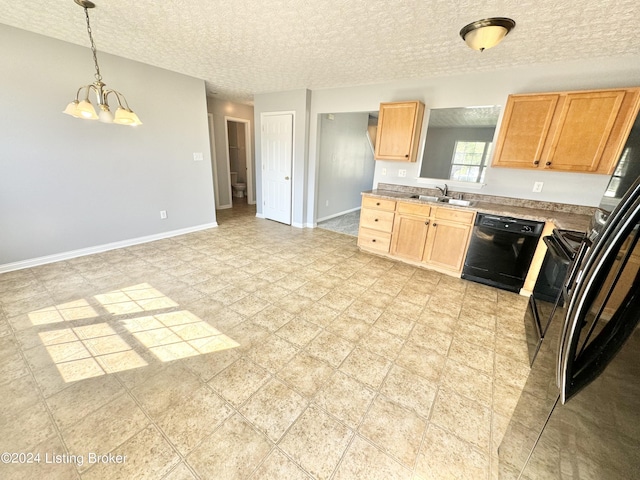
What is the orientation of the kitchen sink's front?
toward the camera

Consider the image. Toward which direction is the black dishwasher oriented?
toward the camera

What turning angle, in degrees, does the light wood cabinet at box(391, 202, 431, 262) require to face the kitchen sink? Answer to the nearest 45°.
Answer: approximately 90° to its left

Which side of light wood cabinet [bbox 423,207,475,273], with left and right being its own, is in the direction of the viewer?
front

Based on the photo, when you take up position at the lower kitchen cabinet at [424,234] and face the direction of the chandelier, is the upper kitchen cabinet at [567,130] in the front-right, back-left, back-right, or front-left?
back-left

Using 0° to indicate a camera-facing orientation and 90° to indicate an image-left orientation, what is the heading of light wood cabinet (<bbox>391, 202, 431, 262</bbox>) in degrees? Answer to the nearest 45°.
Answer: approximately 0°

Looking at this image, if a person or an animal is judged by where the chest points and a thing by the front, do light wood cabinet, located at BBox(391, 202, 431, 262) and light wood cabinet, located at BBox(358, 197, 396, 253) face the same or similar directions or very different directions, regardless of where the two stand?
same or similar directions

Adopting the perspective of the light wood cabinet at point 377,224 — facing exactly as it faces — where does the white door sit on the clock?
The white door is roughly at 4 o'clock from the light wood cabinet.

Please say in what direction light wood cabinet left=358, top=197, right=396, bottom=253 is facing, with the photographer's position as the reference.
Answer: facing the viewer

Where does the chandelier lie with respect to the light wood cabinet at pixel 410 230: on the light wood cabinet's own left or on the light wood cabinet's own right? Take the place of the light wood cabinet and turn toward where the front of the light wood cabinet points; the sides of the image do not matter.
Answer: on the light wood cabinet's own right
